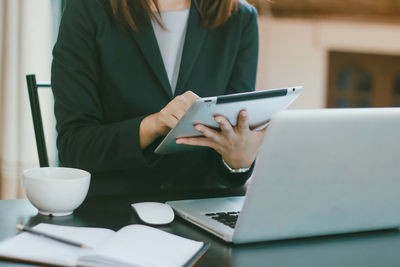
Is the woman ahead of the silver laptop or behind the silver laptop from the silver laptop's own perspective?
ahead

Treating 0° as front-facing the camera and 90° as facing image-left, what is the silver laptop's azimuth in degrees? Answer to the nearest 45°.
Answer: approximately 135°
